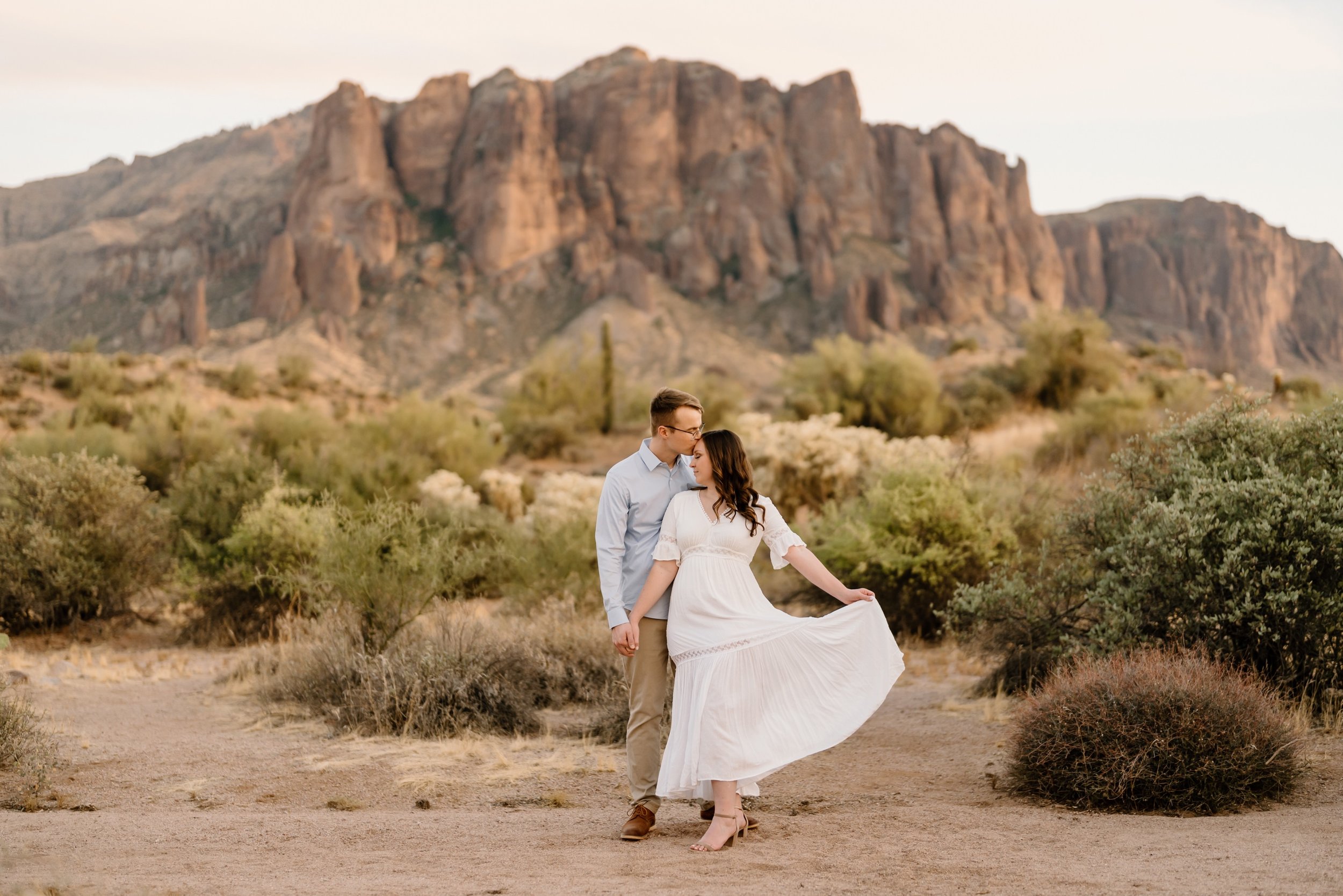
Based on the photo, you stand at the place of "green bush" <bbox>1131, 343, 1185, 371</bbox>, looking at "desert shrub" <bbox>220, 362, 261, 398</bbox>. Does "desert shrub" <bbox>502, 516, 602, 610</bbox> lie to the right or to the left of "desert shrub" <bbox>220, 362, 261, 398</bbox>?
left

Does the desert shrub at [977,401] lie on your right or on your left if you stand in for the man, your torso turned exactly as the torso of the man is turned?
on your left

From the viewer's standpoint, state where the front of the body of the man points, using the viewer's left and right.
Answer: facing the viewer and to the right of the viewer

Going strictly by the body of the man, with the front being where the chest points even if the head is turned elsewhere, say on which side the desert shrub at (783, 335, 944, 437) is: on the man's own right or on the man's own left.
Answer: on the man's own left

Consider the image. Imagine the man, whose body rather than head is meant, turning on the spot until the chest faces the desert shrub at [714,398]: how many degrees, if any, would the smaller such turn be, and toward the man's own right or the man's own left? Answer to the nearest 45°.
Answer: approximately 135° to the man's own left

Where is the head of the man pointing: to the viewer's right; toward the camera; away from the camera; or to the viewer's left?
to the viewer's right

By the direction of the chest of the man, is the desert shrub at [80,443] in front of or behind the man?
behind

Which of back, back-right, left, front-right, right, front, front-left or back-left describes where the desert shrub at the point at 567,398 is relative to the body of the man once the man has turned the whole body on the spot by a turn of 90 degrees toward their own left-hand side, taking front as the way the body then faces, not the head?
front-left

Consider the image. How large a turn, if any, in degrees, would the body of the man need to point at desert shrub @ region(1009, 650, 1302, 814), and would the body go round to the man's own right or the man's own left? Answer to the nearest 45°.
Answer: approximately 45° to the man's own left

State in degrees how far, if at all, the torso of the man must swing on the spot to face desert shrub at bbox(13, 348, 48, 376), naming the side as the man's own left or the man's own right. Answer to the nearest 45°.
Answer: approximately 180°
